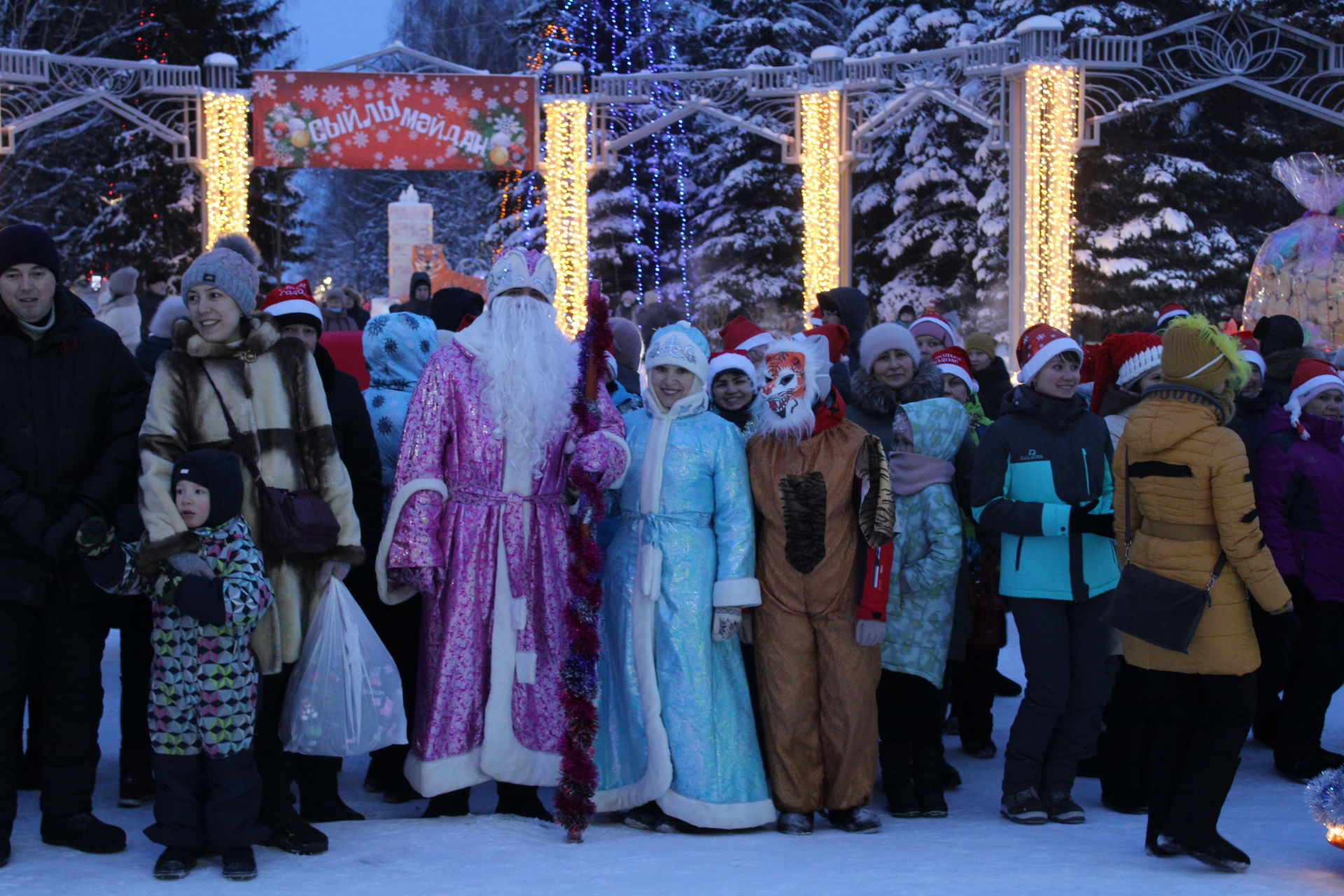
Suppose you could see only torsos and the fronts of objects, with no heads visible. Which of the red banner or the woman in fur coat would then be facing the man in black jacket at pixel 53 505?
the red banner

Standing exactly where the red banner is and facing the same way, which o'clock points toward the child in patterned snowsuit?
The child in patterned snowsuit is roughly at 12 o'clock from the red banner.

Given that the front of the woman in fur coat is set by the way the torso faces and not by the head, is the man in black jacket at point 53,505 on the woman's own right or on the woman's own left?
on the woman's own right

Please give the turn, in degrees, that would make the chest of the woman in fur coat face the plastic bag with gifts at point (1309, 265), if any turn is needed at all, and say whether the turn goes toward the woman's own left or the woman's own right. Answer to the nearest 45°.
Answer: approximately 135° to the woman's own left

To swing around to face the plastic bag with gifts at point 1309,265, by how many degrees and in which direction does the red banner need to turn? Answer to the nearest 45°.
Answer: approximately 45° to its left

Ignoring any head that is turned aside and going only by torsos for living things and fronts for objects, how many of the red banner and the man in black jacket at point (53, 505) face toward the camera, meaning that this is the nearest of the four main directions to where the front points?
2

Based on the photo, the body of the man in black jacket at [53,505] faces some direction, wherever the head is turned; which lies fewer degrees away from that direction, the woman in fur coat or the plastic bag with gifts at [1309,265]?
the woman in fur coat

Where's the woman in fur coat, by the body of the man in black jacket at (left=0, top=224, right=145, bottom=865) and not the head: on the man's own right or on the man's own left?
on the man's own left

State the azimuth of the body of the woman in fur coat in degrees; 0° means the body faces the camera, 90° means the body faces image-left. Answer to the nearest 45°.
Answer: approximately 0°
